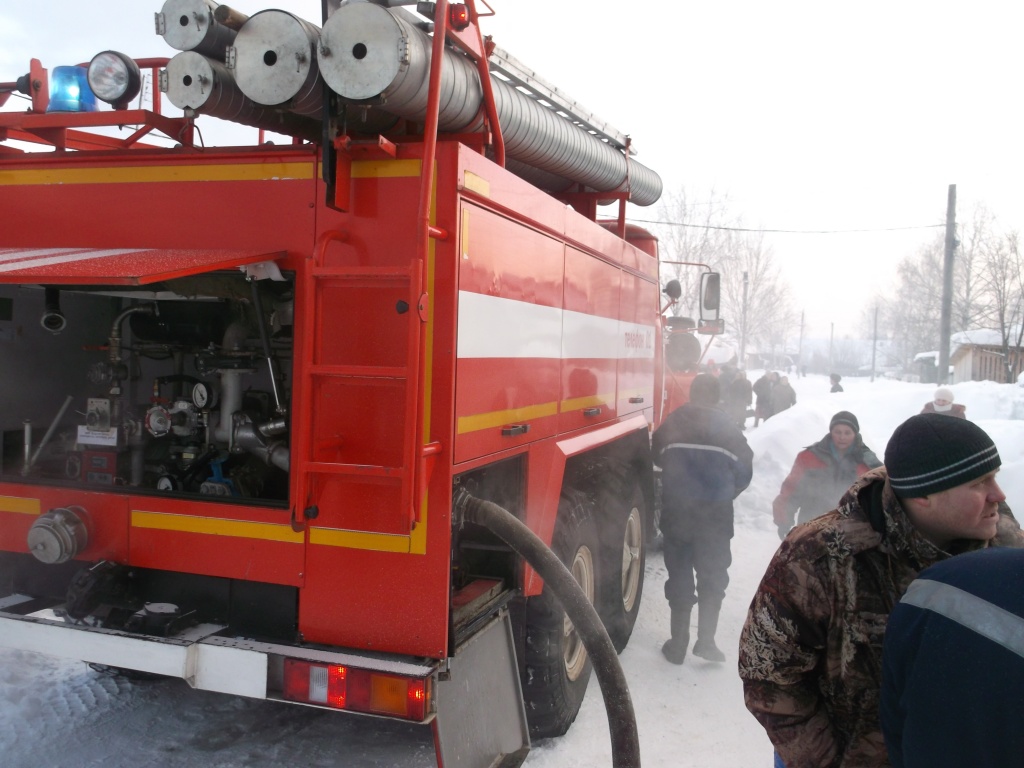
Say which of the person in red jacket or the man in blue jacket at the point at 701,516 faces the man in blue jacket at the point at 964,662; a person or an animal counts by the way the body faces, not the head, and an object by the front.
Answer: the person in red jacket

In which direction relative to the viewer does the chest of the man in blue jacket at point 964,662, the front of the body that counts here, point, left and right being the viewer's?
facing away from the viewer

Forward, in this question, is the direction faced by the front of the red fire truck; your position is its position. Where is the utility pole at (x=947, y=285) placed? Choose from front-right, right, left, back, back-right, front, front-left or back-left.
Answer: front

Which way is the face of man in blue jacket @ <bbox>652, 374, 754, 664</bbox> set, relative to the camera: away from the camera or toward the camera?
away from the camera

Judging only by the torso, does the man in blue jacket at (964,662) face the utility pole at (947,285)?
yes

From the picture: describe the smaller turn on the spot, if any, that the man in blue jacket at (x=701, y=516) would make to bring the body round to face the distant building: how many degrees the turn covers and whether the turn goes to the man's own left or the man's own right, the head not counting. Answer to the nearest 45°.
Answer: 0° — they already face it

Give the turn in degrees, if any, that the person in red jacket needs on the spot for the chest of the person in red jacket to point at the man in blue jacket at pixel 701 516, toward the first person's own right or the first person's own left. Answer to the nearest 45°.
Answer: approximately 45° to the first person's own right

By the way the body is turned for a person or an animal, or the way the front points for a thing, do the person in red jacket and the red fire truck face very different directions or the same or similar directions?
very different directions

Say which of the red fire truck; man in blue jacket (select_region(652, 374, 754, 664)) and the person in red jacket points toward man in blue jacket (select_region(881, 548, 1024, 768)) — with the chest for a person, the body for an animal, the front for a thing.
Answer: the person in red jacket

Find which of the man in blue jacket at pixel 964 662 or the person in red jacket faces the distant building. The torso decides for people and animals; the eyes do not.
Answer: the man in blue jacket

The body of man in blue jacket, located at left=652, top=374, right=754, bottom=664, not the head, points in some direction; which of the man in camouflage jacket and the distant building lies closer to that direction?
the distant building

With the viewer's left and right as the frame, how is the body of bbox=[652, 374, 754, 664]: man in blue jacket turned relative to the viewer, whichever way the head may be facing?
facing away from the viewer

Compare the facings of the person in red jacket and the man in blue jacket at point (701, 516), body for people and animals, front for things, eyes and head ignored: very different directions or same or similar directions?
very different directions

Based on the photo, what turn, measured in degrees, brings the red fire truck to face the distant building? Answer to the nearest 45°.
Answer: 0° — it already faces it

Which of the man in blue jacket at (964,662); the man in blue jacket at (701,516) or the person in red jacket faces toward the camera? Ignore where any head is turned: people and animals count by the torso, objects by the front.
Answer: the person in red jacket

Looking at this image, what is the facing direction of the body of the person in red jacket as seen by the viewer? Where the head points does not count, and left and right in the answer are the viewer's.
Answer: facing the viewer
